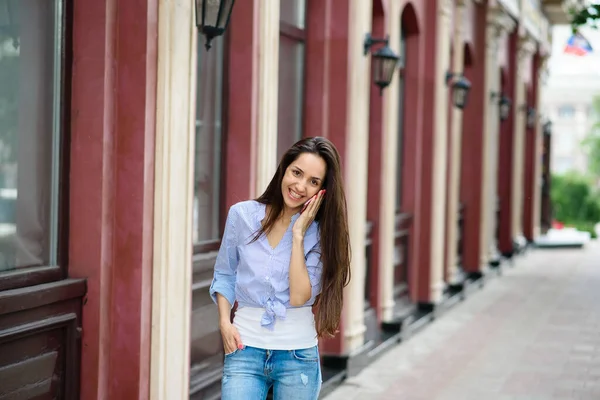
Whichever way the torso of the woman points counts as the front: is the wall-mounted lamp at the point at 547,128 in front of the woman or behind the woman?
behind

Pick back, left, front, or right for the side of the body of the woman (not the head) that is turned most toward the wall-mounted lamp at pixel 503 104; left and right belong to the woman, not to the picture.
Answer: back

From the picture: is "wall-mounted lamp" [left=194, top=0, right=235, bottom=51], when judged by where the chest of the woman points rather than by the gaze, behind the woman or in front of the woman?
behind

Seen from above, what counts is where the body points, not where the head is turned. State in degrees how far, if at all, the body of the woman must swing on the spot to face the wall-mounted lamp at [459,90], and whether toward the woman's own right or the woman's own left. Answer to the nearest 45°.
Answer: approximately 180°

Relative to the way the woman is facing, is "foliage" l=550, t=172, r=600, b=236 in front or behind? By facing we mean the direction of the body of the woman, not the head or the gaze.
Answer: behind

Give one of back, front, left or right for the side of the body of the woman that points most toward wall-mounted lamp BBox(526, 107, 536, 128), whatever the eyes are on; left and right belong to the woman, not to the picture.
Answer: back

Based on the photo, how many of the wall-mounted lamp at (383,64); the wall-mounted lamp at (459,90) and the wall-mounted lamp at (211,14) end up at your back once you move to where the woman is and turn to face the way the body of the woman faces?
3

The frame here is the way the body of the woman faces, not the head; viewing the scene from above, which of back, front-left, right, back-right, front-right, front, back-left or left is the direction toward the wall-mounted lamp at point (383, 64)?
back

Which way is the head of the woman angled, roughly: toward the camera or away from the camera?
toward the camera

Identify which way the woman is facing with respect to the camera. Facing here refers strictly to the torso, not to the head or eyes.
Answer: toward the camera
